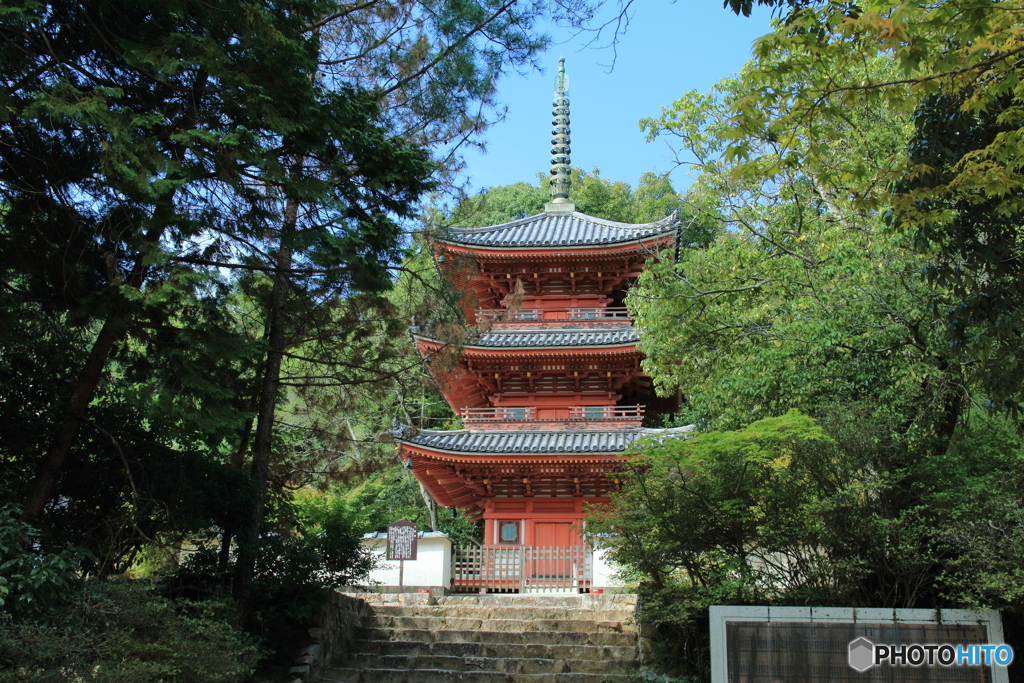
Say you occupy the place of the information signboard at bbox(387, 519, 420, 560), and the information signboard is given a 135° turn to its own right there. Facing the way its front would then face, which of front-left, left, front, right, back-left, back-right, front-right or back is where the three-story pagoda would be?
right

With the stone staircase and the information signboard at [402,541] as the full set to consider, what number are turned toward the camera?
2

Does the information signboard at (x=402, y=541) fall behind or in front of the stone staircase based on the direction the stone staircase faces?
behind

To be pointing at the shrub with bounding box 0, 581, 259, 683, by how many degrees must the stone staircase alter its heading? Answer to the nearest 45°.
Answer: approximately 45° to its right

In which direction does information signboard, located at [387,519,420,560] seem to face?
toward the camera

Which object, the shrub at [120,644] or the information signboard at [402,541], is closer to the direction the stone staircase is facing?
the shrub

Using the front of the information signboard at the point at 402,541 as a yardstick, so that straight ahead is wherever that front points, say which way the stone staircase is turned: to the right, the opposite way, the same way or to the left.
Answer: the same way

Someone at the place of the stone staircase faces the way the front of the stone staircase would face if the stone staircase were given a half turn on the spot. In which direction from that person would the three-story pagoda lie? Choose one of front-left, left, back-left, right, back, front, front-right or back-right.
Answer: front

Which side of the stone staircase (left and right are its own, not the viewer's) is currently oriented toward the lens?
front
